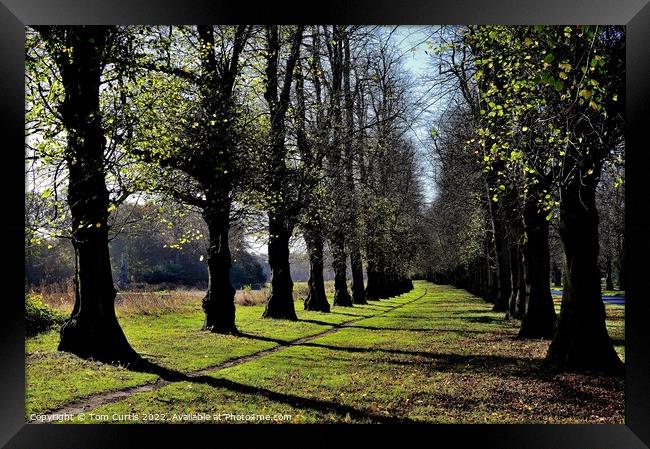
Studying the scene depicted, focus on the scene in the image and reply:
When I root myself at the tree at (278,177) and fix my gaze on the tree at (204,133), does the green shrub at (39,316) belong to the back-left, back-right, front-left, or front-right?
front-right
